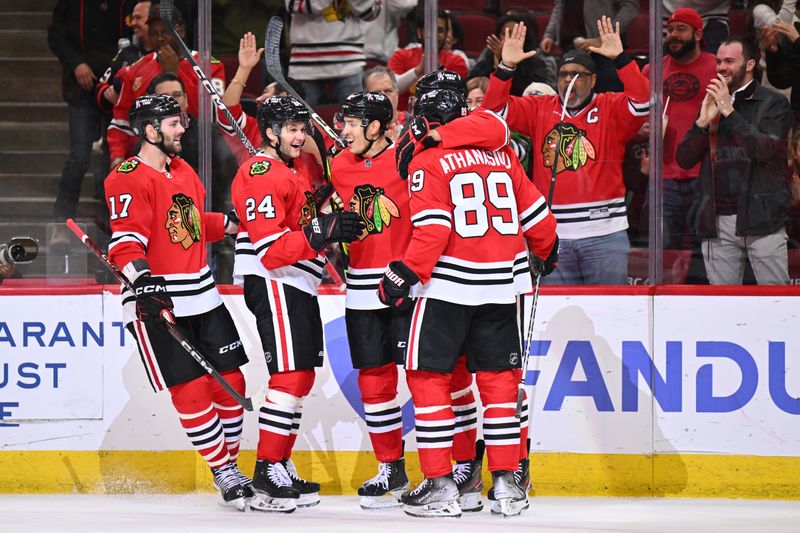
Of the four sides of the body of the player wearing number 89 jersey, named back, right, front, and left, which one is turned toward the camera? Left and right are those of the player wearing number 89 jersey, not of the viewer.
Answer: back

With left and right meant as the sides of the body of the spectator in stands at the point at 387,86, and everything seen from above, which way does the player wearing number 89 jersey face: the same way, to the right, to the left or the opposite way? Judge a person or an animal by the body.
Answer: the opposite way

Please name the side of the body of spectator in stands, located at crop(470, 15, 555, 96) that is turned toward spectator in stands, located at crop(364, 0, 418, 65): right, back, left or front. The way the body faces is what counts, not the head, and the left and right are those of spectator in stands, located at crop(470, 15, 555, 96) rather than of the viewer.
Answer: right

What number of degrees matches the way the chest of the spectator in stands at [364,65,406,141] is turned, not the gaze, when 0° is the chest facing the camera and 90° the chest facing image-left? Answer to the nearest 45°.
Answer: approximately 0°

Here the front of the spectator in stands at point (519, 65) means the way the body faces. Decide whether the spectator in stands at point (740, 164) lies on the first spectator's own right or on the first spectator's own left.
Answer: on the first spectator's own left

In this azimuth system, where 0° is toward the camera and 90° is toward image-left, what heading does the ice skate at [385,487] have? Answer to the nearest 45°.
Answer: approximately 45°

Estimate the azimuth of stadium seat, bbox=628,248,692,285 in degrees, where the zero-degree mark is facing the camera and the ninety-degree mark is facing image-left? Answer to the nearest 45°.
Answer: approximately 0°

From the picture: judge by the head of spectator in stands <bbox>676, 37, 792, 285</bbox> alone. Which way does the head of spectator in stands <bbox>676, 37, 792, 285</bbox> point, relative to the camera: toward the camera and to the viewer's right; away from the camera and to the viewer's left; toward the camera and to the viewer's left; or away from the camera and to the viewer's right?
toward the camera and to the viewer's left

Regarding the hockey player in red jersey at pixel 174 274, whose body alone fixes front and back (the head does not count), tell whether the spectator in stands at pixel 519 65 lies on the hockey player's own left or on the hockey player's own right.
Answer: on the hockey player's own left
